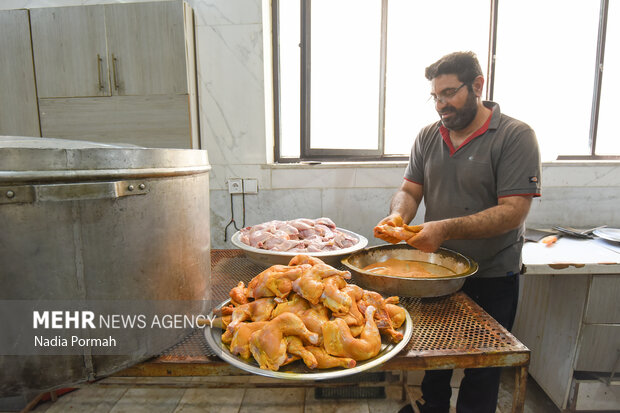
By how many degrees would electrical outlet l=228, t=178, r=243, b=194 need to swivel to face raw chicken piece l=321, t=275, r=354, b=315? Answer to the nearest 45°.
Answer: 0° — it already faces it

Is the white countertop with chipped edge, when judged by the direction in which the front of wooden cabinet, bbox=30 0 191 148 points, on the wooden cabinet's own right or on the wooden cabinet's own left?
on the wooden cabinet's own left

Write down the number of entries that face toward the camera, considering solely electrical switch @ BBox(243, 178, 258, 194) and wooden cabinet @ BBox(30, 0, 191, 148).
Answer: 2

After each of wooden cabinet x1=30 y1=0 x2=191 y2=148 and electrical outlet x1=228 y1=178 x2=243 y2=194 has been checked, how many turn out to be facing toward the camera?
2

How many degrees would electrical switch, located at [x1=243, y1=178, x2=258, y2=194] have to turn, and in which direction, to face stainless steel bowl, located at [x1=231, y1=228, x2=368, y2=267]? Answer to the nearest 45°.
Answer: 0° — it already faces it

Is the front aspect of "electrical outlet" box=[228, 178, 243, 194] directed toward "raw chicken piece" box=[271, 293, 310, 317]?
yes

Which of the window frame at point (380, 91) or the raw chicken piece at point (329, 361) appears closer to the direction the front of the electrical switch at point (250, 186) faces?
the raw chicken piece

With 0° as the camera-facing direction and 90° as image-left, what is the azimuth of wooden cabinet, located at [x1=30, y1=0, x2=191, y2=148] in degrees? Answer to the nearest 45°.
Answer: approximately 0°

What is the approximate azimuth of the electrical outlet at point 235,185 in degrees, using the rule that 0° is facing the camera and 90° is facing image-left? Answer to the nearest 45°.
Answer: approximately 0°
